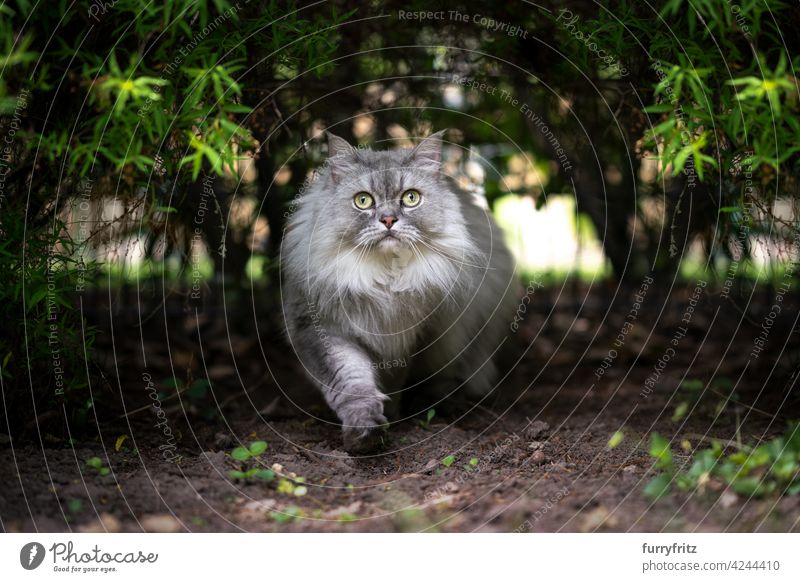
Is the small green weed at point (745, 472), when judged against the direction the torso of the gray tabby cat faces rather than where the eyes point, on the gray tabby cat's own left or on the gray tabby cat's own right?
on the gray tabby cat's own left

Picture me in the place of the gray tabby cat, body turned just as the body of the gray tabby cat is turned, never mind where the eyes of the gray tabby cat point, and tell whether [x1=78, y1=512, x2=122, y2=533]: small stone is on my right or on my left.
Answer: on my right

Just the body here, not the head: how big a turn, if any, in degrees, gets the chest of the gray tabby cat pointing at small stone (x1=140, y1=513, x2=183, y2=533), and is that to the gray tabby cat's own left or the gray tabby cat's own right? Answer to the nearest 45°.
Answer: approximately 45° to the gray tabby cat's own right

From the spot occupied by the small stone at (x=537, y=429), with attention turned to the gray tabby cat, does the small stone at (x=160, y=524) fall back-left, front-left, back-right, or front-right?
front-left

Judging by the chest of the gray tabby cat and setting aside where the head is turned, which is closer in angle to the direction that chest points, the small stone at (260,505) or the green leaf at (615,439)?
the small stone

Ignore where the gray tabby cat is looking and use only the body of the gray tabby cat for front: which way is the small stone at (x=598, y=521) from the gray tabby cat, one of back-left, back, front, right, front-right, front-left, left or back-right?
front-left

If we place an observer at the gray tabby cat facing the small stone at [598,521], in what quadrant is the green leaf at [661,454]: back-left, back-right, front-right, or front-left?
front-left

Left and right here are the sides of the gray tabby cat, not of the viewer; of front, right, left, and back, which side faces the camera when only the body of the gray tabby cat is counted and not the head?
front

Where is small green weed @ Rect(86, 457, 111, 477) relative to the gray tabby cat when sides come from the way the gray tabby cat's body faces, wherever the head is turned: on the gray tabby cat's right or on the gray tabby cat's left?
on the gray tabby cat's right
